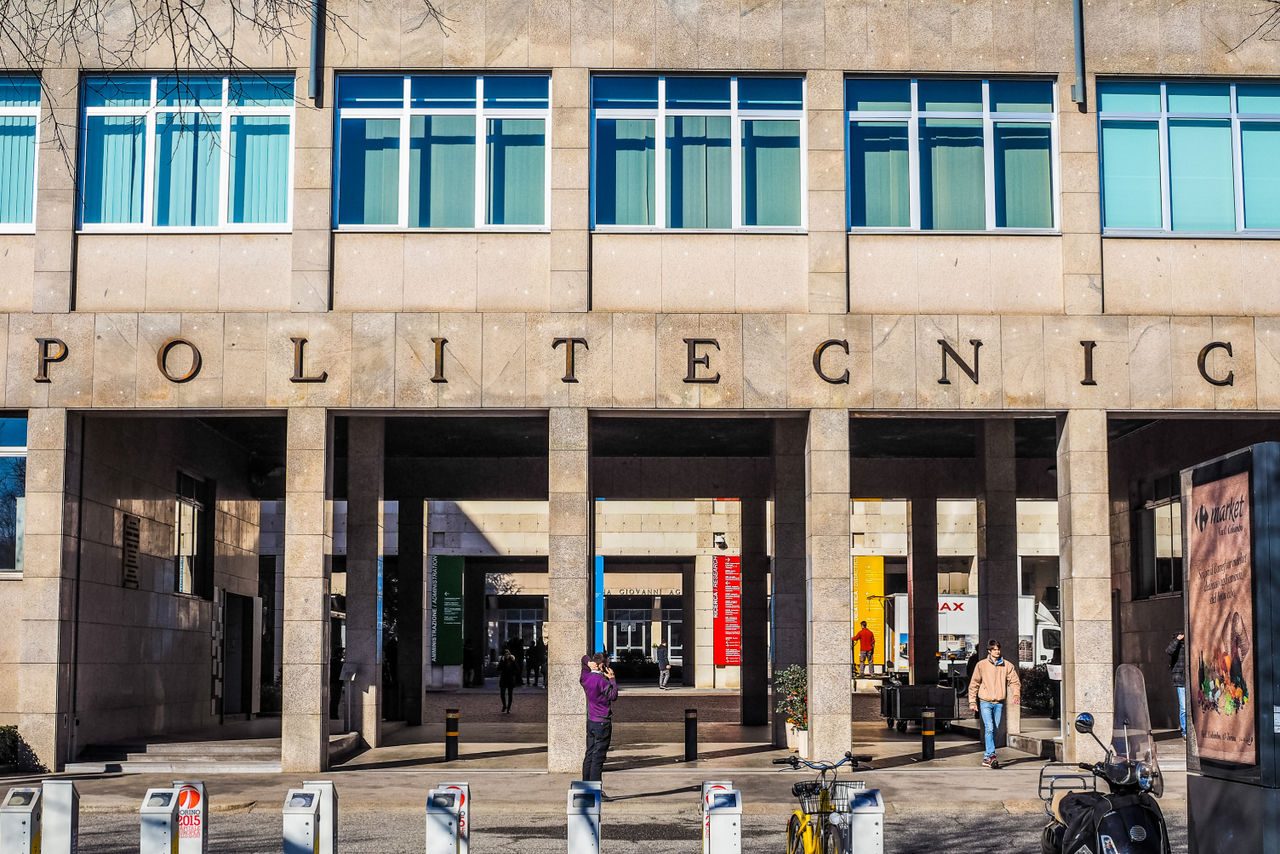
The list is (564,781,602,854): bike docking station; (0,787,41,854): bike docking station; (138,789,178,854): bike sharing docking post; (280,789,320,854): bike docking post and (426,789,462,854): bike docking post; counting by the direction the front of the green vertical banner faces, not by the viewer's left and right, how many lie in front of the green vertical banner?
5

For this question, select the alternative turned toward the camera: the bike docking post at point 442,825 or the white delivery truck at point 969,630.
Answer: the bike docking post

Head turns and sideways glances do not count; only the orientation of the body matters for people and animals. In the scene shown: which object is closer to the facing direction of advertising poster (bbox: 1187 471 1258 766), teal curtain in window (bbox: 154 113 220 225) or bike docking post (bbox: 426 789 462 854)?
the bike docking post

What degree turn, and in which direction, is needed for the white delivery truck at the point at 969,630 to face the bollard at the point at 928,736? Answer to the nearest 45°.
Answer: approximately 90° to its right

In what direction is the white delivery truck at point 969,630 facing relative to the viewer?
to the viewer's right

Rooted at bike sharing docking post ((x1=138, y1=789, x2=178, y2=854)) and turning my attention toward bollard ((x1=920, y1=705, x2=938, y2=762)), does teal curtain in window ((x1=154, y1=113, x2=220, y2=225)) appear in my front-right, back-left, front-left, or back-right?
front-left

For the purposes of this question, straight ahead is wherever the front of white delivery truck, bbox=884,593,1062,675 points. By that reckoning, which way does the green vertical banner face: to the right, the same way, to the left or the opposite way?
to the right

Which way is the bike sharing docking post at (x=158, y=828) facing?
toward the camera

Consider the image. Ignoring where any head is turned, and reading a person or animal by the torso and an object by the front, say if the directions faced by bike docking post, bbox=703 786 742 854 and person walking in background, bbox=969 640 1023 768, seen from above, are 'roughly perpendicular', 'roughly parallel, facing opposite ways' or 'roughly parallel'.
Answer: roughly parallel

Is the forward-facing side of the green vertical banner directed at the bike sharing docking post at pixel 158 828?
yes

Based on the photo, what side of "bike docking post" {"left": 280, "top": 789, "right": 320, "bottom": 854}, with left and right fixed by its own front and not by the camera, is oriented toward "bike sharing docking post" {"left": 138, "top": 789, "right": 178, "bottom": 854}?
right

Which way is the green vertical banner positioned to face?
toward the camera

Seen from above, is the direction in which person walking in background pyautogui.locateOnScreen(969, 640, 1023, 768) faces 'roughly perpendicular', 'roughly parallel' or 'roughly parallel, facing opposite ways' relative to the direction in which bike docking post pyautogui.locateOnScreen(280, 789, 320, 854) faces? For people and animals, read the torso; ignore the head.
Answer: roughly parallel

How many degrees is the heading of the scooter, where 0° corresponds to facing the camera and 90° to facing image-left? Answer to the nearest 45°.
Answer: approximately 315°

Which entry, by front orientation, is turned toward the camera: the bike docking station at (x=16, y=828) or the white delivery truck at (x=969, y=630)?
the bike docking station

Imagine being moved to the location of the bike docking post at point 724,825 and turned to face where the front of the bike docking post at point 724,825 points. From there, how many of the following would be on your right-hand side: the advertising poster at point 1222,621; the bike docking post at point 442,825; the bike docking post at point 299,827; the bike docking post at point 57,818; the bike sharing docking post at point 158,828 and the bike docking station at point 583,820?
5

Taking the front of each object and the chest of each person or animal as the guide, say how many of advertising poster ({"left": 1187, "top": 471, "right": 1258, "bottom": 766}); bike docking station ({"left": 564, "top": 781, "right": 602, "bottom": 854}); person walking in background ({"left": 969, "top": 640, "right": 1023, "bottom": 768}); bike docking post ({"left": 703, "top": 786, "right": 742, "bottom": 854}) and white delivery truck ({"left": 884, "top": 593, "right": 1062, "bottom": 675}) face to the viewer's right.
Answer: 1

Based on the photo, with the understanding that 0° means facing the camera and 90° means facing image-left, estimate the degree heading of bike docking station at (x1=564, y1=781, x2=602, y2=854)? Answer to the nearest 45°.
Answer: approximately 0°
